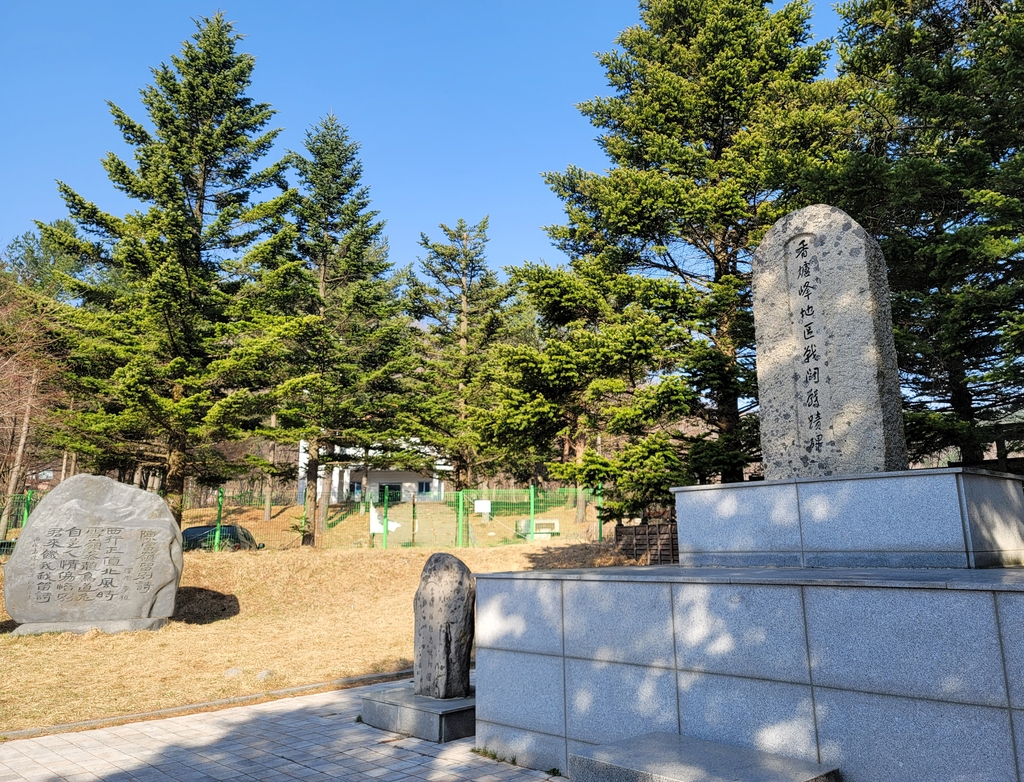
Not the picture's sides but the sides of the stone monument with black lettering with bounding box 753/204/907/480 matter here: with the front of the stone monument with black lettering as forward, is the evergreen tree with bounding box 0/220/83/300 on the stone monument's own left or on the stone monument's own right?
on the stone monument's own right

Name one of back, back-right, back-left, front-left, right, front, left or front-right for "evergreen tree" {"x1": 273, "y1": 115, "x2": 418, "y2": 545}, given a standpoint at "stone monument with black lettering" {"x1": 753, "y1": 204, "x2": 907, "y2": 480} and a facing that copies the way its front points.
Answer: right

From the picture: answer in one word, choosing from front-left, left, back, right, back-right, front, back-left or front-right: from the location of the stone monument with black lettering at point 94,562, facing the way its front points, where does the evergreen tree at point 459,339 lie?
back-left

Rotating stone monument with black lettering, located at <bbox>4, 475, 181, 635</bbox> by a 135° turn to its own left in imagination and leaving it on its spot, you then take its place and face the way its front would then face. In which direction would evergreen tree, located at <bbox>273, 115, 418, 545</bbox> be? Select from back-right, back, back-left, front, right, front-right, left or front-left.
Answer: front

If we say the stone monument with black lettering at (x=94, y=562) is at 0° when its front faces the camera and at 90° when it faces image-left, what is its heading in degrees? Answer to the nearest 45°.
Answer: approximately 0°

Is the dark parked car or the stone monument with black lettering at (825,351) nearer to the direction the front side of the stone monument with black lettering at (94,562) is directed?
the stone monument with black lettering

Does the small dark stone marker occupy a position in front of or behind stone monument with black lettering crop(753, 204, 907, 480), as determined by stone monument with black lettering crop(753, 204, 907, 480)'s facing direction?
in front

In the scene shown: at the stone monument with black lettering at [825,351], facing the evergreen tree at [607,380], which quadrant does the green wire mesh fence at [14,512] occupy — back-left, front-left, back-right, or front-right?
front-left

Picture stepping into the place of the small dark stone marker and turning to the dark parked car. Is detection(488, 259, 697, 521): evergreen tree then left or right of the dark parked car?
right

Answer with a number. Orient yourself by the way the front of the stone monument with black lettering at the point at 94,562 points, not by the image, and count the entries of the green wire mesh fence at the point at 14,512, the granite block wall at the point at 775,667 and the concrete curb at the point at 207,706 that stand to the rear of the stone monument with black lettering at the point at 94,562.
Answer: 1

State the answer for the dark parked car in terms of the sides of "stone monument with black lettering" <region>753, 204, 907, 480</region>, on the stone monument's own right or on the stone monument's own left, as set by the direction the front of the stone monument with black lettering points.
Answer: on the stone monument's own right

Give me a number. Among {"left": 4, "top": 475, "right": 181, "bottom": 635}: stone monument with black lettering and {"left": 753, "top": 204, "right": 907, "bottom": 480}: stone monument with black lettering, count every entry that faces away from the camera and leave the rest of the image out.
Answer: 0

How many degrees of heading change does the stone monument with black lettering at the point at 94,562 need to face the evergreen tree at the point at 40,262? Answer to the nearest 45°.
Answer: approximately 180°

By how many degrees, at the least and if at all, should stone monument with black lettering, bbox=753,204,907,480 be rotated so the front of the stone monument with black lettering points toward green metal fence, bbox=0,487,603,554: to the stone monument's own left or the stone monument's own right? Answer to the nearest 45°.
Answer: approximately 90° to the stone monument's own right

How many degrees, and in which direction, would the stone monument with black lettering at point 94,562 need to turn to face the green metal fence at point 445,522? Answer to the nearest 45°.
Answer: approximately 135° to its left
